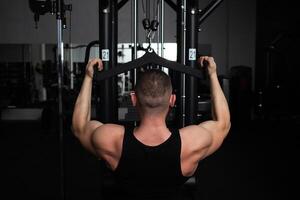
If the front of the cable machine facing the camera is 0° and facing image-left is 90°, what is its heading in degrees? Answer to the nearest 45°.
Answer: approximately 0°

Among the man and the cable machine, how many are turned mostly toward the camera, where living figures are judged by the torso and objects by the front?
1

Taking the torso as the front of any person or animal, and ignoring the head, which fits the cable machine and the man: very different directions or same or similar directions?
very different directions

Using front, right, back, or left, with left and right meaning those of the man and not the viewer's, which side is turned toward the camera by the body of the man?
back

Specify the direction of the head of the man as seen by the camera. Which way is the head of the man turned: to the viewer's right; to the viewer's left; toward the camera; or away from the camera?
away from the camera
